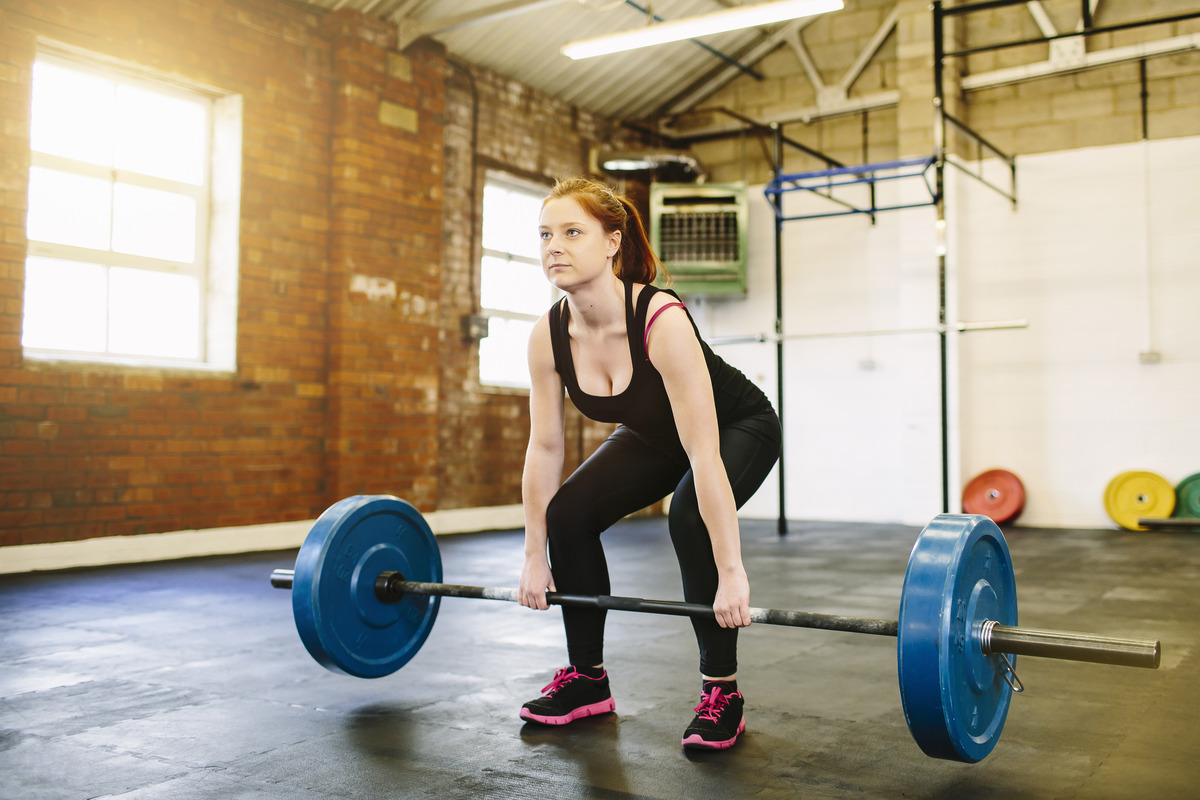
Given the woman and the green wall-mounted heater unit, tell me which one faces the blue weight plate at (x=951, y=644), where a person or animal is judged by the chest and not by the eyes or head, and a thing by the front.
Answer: the green wall-mounted heater unit

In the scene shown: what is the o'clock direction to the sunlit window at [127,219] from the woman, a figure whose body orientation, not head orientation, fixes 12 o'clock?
The sunlit window is roughly at 3 o'clock from the woman.

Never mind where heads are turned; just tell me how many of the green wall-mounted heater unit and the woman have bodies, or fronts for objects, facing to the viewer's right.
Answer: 0

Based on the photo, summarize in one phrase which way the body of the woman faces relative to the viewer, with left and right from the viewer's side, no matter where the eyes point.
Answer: facing the viewer and to the left of the viewer

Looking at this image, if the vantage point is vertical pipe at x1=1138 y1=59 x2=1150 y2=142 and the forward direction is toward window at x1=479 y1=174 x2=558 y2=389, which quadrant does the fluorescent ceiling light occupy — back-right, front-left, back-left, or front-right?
front-left

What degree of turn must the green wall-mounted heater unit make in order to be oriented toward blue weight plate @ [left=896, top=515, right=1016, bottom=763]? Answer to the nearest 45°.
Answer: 0° — it already faces it

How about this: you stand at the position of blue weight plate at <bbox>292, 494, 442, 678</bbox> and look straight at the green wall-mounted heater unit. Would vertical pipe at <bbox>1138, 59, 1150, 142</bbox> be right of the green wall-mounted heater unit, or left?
right

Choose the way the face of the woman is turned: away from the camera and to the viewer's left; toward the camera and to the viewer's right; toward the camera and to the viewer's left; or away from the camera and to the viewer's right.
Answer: toward the camera and to the viewer's left

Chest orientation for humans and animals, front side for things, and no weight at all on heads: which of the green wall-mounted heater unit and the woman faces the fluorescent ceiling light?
the green wall-mounted heater unit

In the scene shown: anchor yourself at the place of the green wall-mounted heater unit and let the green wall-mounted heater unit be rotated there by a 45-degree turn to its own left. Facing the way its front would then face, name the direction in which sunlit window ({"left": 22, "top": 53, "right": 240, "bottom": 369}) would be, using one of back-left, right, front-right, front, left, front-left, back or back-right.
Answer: right

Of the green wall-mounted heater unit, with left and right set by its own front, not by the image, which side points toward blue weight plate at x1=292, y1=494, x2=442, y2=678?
front

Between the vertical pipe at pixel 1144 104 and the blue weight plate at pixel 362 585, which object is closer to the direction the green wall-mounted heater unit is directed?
the blue weight plate

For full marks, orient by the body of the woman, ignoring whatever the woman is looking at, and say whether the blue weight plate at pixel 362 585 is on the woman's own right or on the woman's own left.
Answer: on the woman's own right

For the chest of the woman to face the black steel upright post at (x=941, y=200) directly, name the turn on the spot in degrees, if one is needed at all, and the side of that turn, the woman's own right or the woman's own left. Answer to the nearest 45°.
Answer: approximately 180°

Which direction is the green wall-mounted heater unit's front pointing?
toward the camera

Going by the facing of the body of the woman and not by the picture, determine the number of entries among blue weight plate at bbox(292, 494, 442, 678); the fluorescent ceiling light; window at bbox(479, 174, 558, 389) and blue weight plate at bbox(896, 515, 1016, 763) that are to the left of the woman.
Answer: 1

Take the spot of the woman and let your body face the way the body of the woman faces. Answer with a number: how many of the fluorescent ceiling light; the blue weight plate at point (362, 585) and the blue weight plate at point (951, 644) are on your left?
1

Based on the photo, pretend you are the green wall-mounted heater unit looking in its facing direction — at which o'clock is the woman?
The woman is roughly at 12 o'clock from the green wall-mounted heater unit.

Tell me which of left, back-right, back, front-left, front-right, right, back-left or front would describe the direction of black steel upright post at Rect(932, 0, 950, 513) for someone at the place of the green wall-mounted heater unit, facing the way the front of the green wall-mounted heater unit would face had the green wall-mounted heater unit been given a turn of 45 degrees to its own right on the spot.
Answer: left
